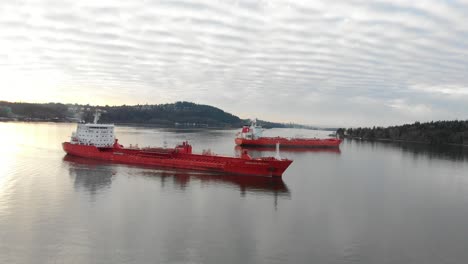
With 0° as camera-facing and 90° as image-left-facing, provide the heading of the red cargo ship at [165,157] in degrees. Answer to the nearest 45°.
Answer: approximately 315°
